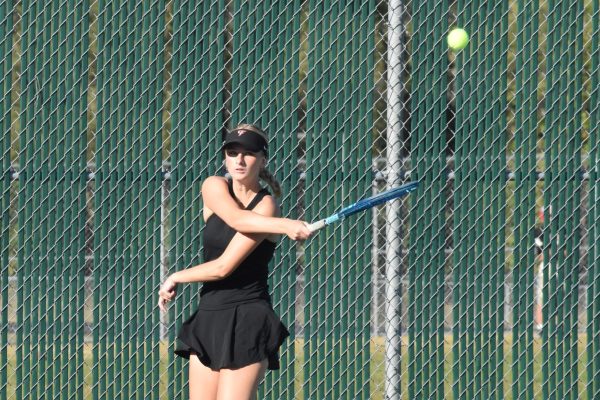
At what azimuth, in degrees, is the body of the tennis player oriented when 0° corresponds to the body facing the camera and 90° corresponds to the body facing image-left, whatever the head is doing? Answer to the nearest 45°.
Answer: approximately 0°
